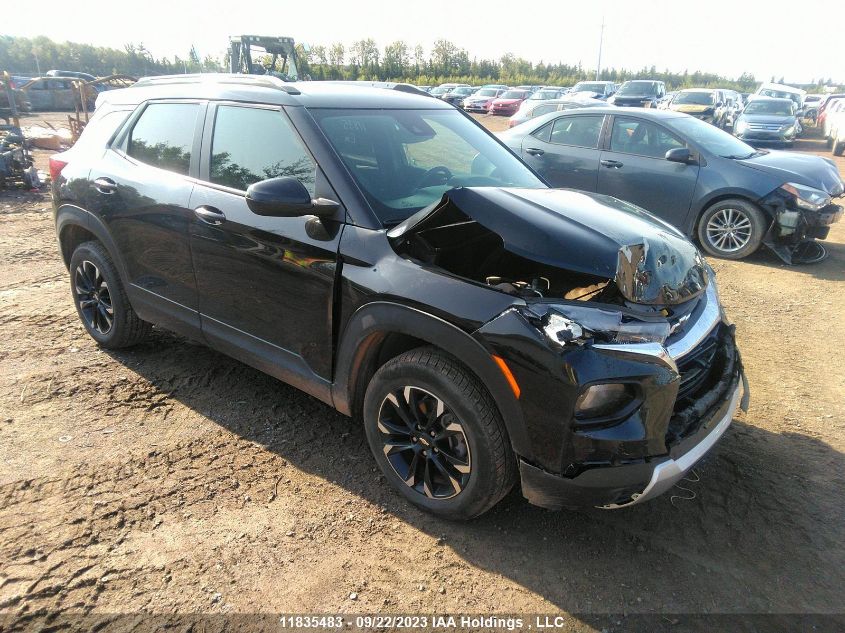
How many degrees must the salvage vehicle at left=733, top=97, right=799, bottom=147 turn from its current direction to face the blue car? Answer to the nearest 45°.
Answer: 0° — it already faces it

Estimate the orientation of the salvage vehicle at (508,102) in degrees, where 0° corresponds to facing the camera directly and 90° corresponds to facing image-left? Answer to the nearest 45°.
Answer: approximately 45°

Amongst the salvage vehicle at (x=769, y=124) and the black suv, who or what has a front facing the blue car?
the salvage vehicle

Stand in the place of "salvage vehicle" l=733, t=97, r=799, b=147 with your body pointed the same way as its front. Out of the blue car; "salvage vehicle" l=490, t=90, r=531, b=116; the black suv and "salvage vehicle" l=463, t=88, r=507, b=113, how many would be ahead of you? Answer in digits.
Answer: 2

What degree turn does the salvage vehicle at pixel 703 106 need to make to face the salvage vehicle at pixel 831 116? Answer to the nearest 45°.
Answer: approximately 135° to its left

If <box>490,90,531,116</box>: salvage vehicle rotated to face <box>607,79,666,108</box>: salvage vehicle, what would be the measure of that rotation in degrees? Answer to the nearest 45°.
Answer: approximately 90° to its left

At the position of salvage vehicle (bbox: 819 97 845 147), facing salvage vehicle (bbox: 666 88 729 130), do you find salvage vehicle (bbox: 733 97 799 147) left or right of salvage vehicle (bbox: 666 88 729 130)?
left

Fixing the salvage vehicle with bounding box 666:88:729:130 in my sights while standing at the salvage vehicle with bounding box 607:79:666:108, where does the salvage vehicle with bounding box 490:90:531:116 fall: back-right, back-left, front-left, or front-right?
back-right

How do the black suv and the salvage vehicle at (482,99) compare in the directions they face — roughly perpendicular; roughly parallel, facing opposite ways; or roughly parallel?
roughly perpendicular
